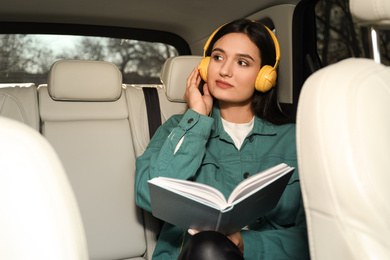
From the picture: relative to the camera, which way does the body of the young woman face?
toward the camera

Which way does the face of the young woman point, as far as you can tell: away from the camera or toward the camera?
toward the camera
